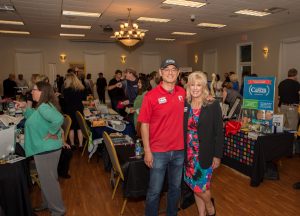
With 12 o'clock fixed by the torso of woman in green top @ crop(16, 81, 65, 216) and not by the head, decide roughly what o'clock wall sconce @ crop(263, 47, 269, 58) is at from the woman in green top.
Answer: The wall sconce is roughly at 5 o'clock from the woman in green top.

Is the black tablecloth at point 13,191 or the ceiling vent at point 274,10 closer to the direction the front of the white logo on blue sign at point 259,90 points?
the black tablecloth

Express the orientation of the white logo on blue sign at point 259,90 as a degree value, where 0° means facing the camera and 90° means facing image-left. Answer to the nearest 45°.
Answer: approximately 0°

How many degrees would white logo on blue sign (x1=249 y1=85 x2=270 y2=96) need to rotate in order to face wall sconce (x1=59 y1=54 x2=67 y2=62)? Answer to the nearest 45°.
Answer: approximately 135° to its right

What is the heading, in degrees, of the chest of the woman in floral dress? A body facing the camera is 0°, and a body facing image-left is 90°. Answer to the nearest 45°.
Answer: approximately 45°

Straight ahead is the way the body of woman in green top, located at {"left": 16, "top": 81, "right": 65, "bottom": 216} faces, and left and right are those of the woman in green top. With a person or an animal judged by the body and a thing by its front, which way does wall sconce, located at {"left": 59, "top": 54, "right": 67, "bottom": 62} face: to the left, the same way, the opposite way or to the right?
to the left

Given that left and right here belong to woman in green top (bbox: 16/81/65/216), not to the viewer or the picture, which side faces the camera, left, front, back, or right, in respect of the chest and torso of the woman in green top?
left

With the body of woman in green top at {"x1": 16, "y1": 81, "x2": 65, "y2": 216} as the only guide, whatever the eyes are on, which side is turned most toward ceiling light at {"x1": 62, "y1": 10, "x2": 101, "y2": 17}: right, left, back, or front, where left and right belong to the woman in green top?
right

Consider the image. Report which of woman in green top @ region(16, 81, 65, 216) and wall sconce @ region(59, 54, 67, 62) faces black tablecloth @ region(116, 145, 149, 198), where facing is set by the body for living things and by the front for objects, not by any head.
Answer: the wall sconce
